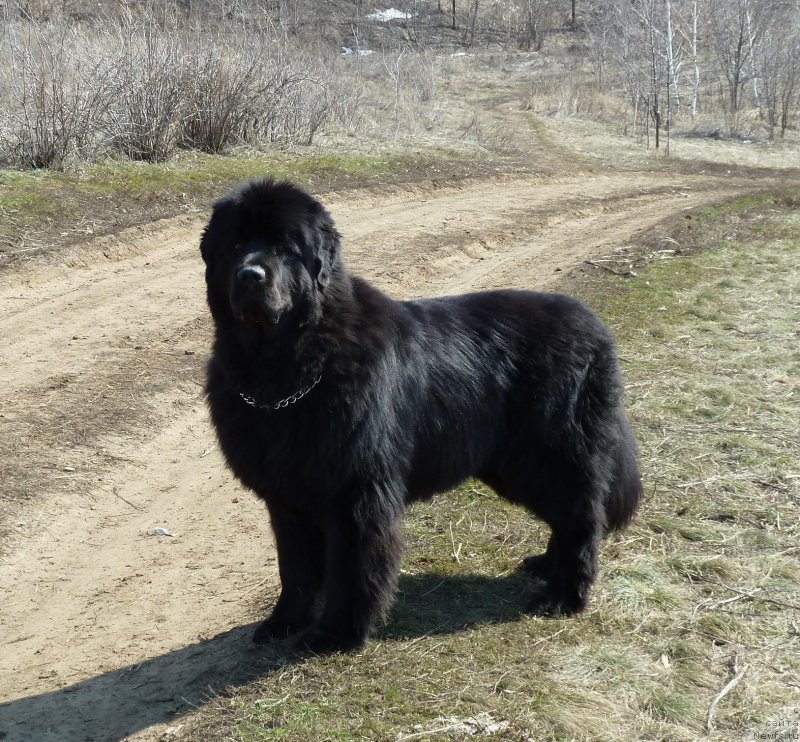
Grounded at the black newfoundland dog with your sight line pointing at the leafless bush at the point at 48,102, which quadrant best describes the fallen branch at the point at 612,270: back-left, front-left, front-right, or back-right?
front-right

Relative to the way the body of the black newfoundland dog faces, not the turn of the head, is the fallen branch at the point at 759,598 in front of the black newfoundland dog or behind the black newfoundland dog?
behind

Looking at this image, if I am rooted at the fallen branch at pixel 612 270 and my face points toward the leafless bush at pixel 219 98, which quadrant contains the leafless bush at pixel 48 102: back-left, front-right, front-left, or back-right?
front-left

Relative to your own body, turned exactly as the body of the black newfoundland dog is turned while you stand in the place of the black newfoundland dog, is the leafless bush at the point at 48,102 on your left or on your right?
on your right

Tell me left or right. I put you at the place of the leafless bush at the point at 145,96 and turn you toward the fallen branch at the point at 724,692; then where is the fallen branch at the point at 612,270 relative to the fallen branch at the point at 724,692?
left

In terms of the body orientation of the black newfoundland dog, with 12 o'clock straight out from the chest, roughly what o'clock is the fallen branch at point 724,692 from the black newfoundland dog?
The fallen branch is roughly at 8 o'clock from the black newfoundland dog.

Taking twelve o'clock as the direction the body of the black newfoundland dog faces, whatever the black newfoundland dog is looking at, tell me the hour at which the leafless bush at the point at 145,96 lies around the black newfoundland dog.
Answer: The leafless bush is roughly at 4 o'clock from the black newfoundland dog.

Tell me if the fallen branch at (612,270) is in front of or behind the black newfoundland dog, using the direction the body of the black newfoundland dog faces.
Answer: behind
